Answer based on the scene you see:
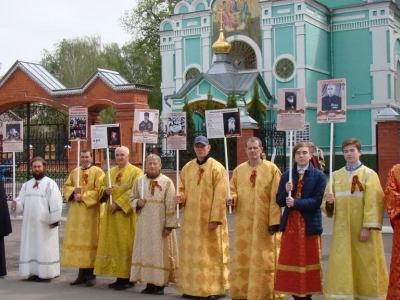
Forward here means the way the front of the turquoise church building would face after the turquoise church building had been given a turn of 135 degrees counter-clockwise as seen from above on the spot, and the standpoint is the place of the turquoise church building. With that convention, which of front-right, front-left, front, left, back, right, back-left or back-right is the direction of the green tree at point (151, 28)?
back-left

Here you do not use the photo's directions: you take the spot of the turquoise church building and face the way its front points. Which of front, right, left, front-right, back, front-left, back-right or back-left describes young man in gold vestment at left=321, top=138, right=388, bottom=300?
front-left

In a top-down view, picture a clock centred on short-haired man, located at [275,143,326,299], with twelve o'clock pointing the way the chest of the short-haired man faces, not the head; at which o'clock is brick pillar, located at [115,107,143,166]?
The brick pillar is roughly at 5 o'clock from the short-haired man.

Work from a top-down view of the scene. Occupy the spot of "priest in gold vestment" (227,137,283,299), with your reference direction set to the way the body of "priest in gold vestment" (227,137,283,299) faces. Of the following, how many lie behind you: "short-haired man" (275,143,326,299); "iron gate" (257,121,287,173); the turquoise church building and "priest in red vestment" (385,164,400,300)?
2

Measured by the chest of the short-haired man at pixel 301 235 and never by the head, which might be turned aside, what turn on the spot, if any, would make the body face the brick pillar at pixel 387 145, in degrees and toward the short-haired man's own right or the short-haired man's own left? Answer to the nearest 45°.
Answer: approximately 180°

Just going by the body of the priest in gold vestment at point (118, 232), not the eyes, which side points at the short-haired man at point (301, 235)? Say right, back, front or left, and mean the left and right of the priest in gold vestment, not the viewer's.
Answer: left

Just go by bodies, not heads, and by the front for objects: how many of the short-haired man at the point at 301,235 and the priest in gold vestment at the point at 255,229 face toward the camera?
2

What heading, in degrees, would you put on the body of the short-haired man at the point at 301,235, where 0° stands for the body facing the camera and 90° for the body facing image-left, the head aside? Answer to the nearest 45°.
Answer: approximately 0°

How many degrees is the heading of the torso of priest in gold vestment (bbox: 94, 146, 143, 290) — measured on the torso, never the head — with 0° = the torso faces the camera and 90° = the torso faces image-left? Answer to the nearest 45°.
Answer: approximately 45°

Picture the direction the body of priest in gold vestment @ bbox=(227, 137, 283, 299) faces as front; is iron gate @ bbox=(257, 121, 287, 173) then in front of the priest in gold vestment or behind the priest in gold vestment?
behind
